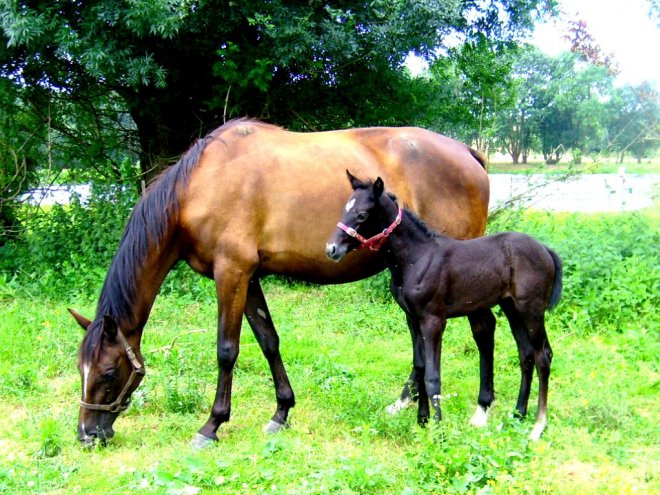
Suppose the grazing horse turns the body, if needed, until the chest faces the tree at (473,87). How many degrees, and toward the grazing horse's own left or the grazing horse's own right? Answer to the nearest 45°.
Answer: approximately 135° to the grazing horse's own right

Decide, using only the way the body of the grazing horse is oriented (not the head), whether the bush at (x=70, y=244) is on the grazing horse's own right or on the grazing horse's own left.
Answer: on the grazing horse's own right

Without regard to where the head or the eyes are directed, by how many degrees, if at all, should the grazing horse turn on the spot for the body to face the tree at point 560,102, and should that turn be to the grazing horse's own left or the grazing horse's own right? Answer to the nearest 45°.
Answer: approximately 135° to the grazing horse's own right

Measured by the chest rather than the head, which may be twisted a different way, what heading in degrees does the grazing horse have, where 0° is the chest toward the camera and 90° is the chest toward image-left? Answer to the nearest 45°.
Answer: approximately 90°
